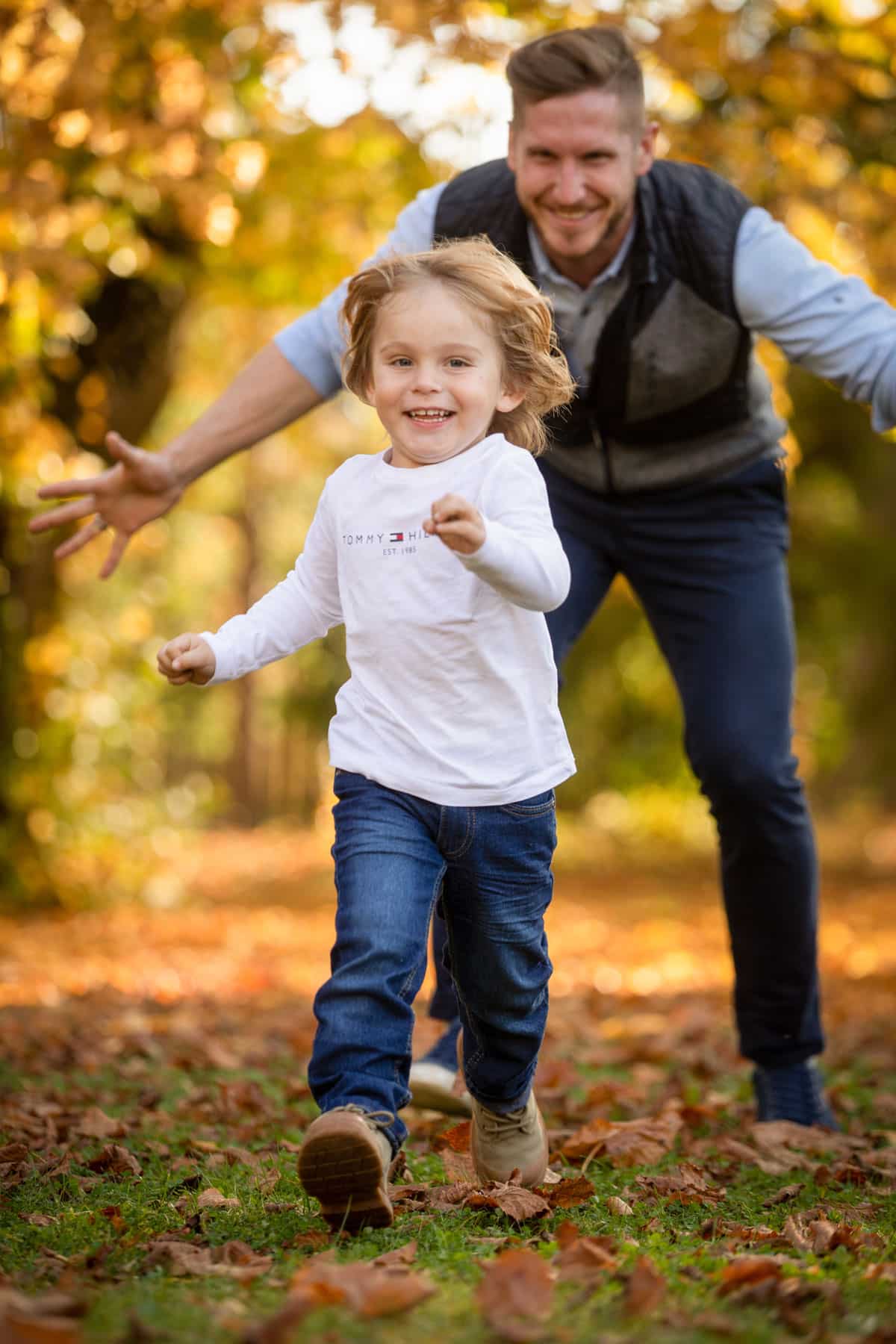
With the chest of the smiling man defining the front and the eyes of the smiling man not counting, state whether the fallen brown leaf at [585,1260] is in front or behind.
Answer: in front

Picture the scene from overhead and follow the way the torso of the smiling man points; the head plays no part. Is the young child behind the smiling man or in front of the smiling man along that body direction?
in front

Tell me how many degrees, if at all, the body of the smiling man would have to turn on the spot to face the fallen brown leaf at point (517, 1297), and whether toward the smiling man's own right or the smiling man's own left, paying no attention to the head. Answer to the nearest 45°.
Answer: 0° — they already face it

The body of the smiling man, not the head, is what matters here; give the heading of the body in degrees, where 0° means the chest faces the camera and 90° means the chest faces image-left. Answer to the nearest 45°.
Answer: approximately 0°

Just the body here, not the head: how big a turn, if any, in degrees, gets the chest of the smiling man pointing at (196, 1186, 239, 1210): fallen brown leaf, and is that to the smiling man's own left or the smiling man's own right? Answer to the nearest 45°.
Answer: approximately 45° to the smiling man's own right

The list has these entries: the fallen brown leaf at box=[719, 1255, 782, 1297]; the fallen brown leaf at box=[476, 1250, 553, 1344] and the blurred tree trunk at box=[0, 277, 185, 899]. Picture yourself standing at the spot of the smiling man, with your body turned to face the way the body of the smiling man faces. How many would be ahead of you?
2

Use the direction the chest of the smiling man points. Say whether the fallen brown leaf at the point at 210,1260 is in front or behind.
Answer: in front
